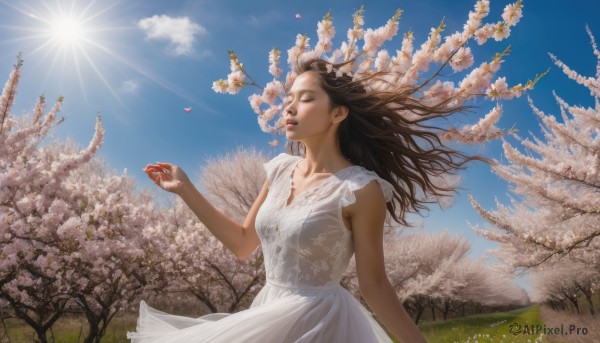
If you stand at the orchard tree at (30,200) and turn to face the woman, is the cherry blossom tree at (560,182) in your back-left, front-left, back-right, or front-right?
front-left

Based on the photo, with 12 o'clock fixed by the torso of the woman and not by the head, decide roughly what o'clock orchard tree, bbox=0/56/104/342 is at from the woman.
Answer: The orchard tree is roughly at 3 o'clock from the woman.

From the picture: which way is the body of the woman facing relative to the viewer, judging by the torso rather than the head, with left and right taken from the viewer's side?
facing the viewer and to the left of the viewer

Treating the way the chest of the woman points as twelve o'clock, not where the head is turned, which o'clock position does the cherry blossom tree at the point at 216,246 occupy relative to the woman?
The cherry blossom tree is roughly at 4 o'clock from the woman.

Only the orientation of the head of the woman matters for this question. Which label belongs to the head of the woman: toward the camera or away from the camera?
toward the camera

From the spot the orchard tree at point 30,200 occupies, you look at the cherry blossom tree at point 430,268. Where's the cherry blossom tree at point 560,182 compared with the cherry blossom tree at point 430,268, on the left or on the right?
right

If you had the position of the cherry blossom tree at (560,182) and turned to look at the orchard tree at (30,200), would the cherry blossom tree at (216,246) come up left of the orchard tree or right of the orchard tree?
right

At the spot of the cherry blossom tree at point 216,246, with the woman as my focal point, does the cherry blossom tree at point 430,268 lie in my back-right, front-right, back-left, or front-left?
back-left

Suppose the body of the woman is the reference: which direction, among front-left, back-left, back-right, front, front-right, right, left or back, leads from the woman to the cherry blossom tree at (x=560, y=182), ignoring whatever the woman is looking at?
back

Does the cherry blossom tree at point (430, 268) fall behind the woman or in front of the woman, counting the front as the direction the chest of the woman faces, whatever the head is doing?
behind
